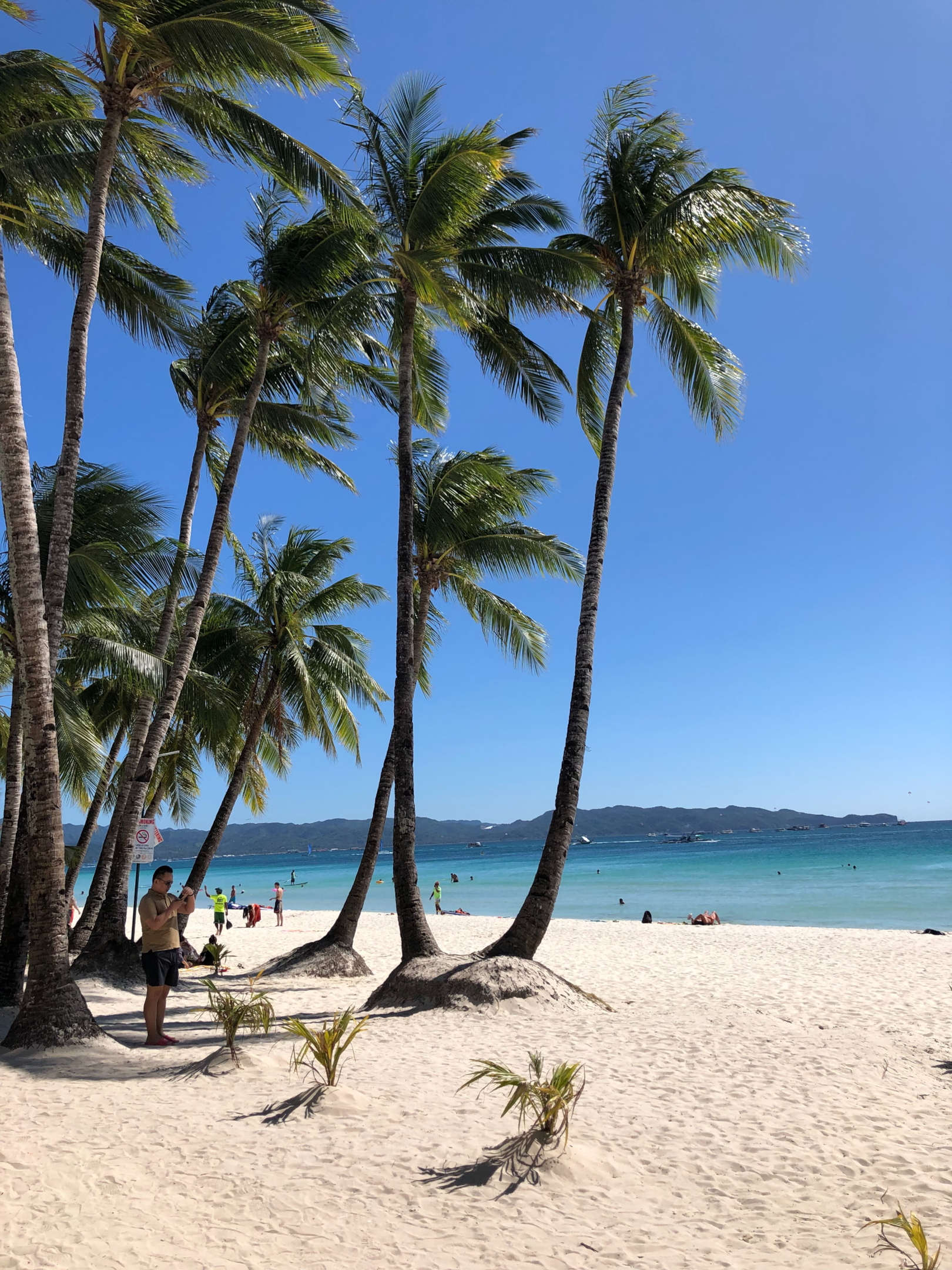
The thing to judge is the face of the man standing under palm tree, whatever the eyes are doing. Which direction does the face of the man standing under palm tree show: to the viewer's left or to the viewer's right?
to the viewer's right

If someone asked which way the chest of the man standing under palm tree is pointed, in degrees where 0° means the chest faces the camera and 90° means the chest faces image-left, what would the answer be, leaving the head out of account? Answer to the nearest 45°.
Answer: approximately 270°

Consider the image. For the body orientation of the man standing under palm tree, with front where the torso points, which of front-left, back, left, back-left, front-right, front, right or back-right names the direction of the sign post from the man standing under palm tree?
left

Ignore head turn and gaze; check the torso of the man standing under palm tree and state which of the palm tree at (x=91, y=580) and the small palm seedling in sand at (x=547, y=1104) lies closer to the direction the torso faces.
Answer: the small palm seedling in sand

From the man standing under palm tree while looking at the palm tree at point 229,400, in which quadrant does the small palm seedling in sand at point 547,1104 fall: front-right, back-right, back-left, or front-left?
back-right
